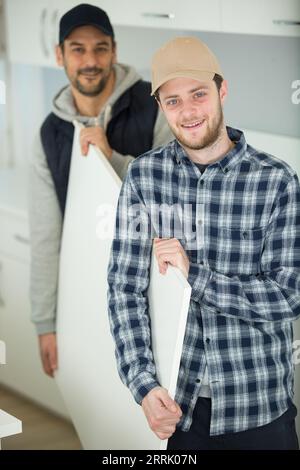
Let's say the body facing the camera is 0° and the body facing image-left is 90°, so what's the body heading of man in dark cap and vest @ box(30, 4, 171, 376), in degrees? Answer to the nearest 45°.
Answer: approximately 0°

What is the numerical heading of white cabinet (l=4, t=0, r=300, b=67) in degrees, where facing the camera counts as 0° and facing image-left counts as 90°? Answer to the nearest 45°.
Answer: approximately 0°

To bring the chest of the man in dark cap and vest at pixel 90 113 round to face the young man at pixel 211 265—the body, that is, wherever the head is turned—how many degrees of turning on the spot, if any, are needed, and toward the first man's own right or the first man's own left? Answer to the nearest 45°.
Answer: approximately 45° to the first man's own left

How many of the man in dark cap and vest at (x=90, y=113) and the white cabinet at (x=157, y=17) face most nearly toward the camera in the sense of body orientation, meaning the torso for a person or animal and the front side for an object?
2
